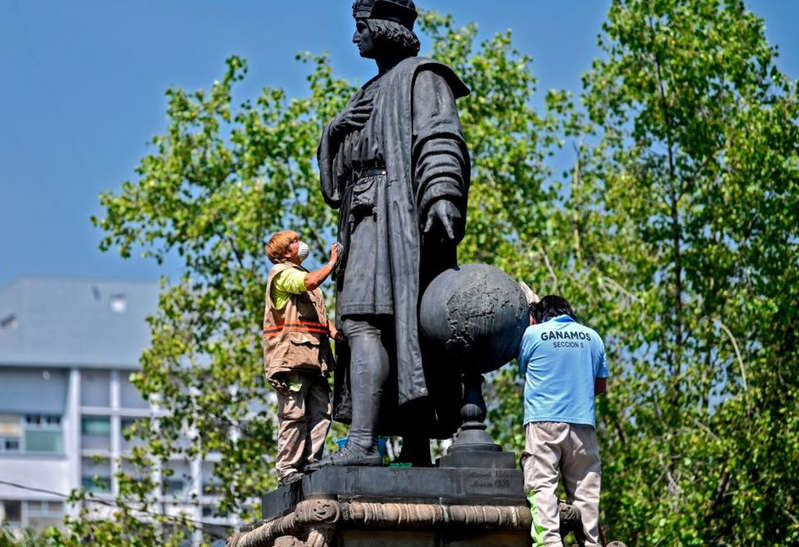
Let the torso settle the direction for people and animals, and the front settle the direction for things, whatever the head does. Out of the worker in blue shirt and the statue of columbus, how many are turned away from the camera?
1

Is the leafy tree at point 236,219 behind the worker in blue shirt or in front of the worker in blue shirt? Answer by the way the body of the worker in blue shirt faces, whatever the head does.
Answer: in front

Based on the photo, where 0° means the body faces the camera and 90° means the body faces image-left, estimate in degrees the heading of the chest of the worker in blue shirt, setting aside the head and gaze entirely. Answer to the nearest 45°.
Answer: approximately 180°

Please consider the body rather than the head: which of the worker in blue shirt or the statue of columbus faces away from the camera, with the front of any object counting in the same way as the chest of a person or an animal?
the worker in blue shirt

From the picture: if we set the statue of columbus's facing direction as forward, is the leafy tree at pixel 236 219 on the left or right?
on its right

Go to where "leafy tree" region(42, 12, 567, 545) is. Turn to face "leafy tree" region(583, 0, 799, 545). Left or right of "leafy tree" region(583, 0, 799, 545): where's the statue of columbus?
right

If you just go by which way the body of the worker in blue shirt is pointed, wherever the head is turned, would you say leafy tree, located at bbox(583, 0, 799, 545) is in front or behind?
in front

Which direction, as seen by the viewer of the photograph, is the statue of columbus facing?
facing the viewer and to the left of the viewer
